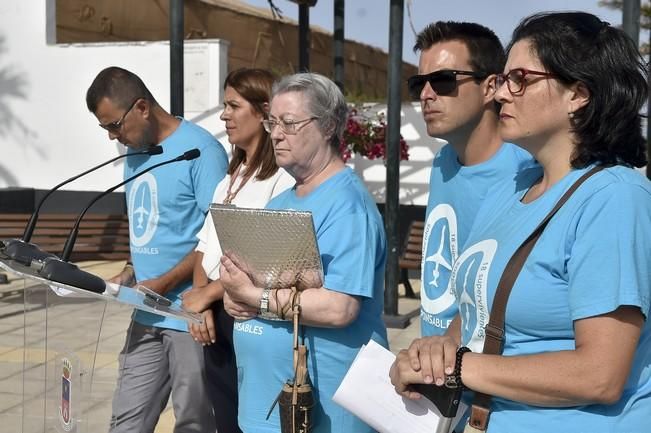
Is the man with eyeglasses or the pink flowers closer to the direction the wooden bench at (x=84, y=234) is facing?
the man with eyeglasses

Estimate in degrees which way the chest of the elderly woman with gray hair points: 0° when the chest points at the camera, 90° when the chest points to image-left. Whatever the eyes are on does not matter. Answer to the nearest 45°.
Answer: approximately 45°

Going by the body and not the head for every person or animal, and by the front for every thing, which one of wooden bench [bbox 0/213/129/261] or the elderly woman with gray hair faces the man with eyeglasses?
the wooden bench

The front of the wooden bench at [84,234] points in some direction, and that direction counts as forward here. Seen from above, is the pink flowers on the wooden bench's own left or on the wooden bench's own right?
on the wooden bench's own left

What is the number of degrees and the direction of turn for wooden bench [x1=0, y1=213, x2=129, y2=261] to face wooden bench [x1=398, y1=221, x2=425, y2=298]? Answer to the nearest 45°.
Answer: approximately 90° to its left

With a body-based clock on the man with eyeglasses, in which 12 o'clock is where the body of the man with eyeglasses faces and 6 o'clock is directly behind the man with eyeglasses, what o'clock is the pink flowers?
The pink flowers is roughly at 5 o'clock from the man with eyeglasses.

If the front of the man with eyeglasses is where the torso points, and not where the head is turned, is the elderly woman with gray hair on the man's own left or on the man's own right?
on the man's own left
